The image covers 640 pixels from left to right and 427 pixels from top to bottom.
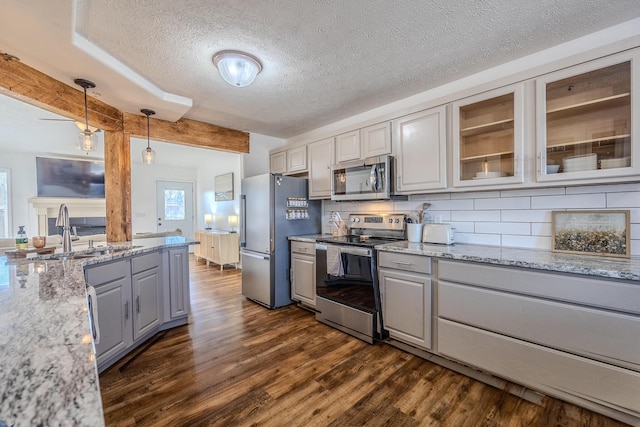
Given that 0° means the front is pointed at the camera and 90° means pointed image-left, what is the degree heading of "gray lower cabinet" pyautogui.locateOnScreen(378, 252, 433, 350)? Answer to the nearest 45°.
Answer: approximately 45°

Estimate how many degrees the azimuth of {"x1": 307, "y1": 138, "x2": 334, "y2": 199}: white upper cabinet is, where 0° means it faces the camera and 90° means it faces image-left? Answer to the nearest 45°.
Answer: approximately 45°

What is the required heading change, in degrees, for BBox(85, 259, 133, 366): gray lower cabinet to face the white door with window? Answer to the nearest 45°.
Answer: approximately 135° to its left

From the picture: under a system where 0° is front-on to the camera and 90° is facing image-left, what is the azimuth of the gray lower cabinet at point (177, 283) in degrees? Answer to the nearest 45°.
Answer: approximately 315°

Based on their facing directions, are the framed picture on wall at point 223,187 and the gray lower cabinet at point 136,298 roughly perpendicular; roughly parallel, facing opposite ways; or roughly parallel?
roughly perpendicular

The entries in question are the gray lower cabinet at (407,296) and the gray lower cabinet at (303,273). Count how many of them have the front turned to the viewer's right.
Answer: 0

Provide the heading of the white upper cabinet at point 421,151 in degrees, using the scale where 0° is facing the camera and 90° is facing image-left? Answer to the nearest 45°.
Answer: approximately 45°

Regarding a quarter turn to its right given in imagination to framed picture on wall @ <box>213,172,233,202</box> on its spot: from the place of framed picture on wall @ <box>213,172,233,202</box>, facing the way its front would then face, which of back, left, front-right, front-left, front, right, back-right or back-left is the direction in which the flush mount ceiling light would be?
back-left

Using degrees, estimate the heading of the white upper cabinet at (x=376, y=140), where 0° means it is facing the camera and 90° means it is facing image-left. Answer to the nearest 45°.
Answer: approximately 45°
